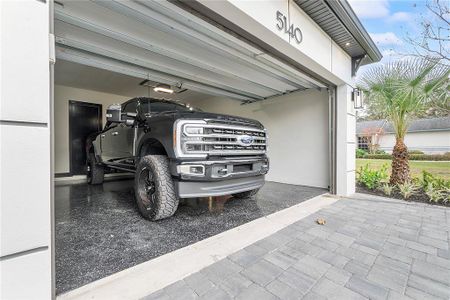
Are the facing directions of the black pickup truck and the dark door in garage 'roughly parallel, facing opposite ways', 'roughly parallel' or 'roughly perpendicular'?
roughly parallel

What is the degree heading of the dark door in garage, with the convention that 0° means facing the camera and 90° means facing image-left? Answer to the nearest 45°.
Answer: approximately 315°

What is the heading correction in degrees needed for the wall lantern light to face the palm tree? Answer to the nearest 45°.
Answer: approximately 45° to its left

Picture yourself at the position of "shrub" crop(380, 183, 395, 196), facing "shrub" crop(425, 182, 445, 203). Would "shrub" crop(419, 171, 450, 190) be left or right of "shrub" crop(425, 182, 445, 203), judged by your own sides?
left

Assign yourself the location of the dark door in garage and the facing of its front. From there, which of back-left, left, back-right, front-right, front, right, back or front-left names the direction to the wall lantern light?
front

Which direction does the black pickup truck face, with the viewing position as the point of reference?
facing the viewer and to the right of the viewer

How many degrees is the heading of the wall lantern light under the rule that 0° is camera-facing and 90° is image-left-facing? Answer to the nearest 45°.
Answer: approximately 315°

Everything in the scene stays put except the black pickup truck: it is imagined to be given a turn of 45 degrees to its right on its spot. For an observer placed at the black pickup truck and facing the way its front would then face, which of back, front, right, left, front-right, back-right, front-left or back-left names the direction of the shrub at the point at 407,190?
left

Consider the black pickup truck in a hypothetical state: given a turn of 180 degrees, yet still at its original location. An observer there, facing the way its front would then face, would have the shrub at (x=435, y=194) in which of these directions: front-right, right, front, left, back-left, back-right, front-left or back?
back-right

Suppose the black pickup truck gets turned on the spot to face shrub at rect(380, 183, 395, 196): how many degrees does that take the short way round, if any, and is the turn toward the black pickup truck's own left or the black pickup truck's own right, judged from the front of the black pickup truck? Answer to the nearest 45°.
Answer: approximately 45° to the black pickup truck's own left
